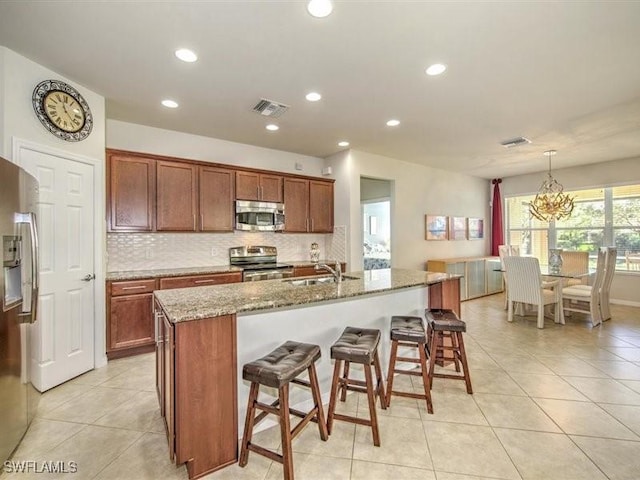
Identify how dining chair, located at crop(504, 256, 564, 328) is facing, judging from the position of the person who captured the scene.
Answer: facing away from the viewer and to the right of the viewer

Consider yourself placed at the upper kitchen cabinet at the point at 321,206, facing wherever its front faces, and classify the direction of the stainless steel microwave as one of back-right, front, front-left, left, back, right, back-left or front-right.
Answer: right

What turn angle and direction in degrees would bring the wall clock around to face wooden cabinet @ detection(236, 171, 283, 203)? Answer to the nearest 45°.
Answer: approximately 45° to its left

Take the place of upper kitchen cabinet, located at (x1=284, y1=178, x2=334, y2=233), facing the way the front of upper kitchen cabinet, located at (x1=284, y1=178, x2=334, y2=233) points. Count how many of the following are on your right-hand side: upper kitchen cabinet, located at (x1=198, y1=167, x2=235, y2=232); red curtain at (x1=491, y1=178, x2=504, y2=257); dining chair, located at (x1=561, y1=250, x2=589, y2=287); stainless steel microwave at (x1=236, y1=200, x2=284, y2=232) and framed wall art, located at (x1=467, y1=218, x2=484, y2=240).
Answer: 2

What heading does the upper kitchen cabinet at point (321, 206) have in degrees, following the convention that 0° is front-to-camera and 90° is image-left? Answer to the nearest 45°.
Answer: approximately 315°

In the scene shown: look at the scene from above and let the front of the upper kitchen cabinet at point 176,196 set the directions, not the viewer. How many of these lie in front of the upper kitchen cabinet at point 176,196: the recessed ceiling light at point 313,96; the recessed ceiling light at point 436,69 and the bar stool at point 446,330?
3

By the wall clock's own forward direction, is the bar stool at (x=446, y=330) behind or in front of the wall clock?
in front

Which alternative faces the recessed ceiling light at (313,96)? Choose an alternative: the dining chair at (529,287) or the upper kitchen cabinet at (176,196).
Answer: the upper kitchen cabinet

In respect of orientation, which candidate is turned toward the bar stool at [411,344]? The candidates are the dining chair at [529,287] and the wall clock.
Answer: the wall clock

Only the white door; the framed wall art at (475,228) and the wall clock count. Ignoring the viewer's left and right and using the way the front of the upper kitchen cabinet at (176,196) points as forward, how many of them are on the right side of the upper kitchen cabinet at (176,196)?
2

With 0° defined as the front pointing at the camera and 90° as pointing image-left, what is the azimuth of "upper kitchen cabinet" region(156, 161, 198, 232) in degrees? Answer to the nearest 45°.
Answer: approximately 315°

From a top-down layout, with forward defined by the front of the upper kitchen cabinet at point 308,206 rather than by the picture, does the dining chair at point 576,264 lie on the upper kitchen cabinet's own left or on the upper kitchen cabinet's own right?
on the upper kitchen cabinet's own left

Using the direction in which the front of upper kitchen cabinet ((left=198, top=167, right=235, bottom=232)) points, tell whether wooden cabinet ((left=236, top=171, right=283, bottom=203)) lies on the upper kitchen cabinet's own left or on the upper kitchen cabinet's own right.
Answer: on the upper kitchen cabinet's own left

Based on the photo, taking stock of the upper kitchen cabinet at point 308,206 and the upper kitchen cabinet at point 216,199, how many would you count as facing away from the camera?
0

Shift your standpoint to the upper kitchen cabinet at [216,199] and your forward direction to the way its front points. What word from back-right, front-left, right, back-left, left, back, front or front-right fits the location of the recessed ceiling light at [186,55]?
front-right

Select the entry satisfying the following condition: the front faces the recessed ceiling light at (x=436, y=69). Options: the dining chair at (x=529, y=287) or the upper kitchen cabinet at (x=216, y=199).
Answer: the upper kitchen cabinet

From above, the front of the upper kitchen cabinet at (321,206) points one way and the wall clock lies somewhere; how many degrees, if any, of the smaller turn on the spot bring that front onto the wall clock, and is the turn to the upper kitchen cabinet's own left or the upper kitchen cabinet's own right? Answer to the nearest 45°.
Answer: approximately 90° to the upper kitchen cabinet's own right

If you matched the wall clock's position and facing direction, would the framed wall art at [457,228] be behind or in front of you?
in front
